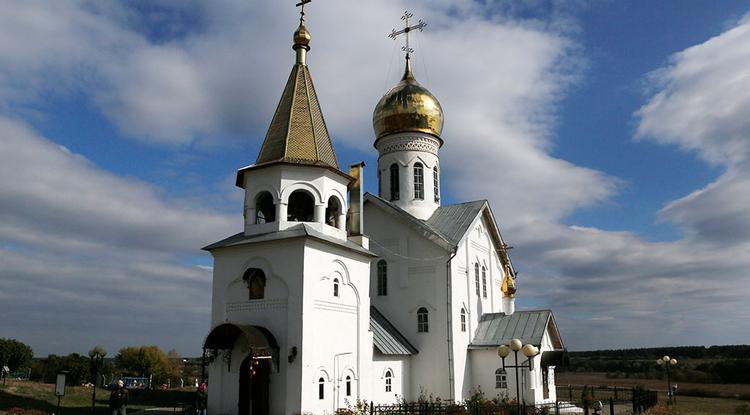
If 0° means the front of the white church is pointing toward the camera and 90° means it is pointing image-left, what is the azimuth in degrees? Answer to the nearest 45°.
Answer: approximately 45°

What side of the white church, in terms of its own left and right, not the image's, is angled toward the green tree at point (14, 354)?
right

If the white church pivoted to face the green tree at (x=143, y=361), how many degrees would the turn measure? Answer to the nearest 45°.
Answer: approximately 90° to its right

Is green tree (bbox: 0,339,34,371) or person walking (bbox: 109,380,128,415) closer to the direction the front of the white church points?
the person walking

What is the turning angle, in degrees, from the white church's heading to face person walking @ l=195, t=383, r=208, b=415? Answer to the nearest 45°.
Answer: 0° — it already faces them
